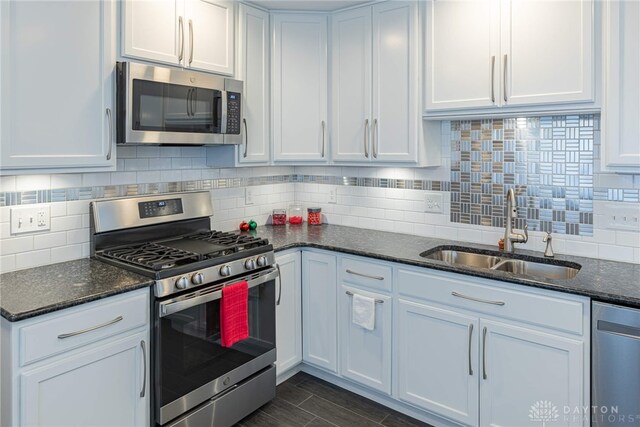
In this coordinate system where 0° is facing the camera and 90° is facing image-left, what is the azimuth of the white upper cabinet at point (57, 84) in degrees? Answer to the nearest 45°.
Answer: approximately 0°

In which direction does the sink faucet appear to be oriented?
toward the camera

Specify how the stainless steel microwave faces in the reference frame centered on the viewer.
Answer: facing the viewer and to the right of the viewer

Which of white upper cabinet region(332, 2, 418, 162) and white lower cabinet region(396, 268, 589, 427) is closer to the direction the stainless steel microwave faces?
the white lower cabinet

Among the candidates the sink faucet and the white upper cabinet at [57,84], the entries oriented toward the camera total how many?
2

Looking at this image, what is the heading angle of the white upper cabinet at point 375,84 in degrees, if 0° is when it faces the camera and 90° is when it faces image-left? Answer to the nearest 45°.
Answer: approximately 45°

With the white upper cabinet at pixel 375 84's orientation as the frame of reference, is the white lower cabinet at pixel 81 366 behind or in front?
in front

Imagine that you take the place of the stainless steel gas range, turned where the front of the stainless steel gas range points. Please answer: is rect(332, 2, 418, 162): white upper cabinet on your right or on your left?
on your left
